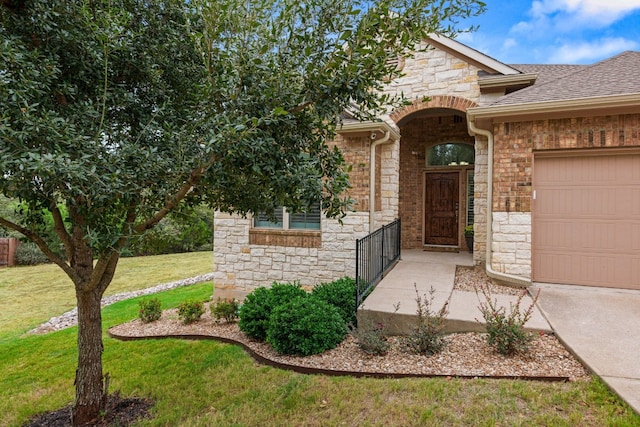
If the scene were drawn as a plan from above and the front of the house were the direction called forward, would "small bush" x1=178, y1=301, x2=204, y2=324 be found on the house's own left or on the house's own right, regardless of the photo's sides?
on the house's own right

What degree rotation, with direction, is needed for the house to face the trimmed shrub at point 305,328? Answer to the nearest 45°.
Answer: approximately 45° to its right

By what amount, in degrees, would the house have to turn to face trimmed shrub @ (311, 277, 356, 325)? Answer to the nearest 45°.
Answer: approximately 45° to its right

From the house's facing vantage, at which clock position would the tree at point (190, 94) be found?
The tree is roughly at 1 o'clock from the house.

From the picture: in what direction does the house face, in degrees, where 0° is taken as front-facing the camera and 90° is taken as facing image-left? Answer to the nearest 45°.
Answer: approximately 0°

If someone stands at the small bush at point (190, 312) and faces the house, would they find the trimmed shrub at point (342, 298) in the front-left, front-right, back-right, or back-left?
front-right

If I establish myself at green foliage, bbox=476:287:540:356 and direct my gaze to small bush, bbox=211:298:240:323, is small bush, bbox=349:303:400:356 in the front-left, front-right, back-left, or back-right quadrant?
front-left

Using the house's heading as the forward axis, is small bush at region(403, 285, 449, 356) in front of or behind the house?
in front

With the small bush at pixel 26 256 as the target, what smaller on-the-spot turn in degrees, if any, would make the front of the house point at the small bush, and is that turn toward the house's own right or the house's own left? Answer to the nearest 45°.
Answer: approximately 90° to the house's own right

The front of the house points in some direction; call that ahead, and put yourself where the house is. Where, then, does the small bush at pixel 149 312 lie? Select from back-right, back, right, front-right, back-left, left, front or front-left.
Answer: right

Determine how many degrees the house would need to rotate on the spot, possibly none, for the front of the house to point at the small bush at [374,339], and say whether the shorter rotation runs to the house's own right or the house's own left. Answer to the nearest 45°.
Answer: approximately 45° to the house's own right
